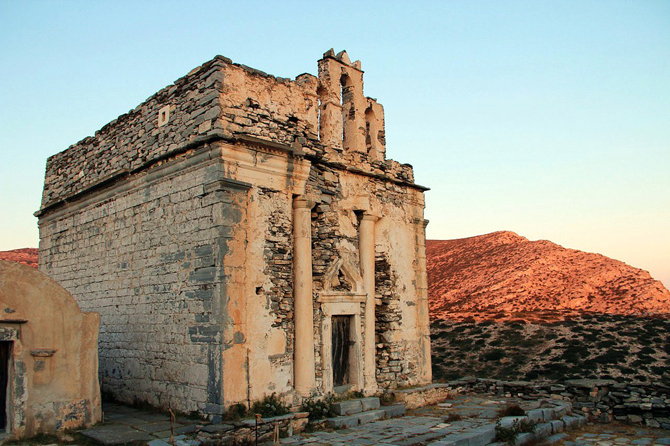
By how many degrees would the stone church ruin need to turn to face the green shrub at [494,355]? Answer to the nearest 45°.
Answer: approximately 90° to its left

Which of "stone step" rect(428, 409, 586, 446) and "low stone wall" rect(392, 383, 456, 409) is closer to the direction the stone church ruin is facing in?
the stone step

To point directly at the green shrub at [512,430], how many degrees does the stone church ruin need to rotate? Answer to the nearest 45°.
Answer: approximately 45° to its left

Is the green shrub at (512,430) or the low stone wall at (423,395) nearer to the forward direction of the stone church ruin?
the green shrub

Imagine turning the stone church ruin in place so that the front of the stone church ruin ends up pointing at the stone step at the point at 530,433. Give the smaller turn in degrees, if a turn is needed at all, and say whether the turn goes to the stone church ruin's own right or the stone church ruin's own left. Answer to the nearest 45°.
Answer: approximately 45° to the stone church ruin's own left

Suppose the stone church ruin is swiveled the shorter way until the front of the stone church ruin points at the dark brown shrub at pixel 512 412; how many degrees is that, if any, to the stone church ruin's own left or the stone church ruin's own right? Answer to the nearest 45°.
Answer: approximately 45° to the stone church ruin's own left

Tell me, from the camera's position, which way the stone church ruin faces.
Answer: facing the viewer and to the right of the viewer
